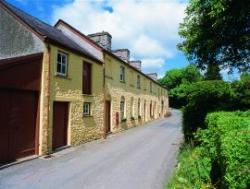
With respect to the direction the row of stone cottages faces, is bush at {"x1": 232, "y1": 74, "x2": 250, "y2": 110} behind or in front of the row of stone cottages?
in front

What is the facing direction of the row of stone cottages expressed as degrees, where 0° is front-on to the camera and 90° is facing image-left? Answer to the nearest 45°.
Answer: approximately 315°

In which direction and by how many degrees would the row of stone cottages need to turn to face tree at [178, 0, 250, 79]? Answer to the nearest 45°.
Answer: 0° — it already faces it

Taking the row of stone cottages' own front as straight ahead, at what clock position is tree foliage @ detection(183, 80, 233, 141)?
The tree foliage is roughly at 11 o'clock from the row of stone cottages.

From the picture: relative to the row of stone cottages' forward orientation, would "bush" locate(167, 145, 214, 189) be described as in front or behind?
in front
